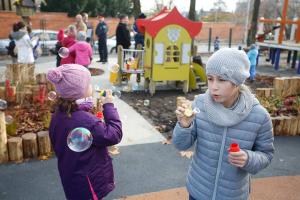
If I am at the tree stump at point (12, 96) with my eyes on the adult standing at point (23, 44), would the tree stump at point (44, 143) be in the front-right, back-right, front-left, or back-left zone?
back-right

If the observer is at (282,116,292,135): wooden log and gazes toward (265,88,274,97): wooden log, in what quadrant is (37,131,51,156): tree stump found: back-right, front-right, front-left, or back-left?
back-left
